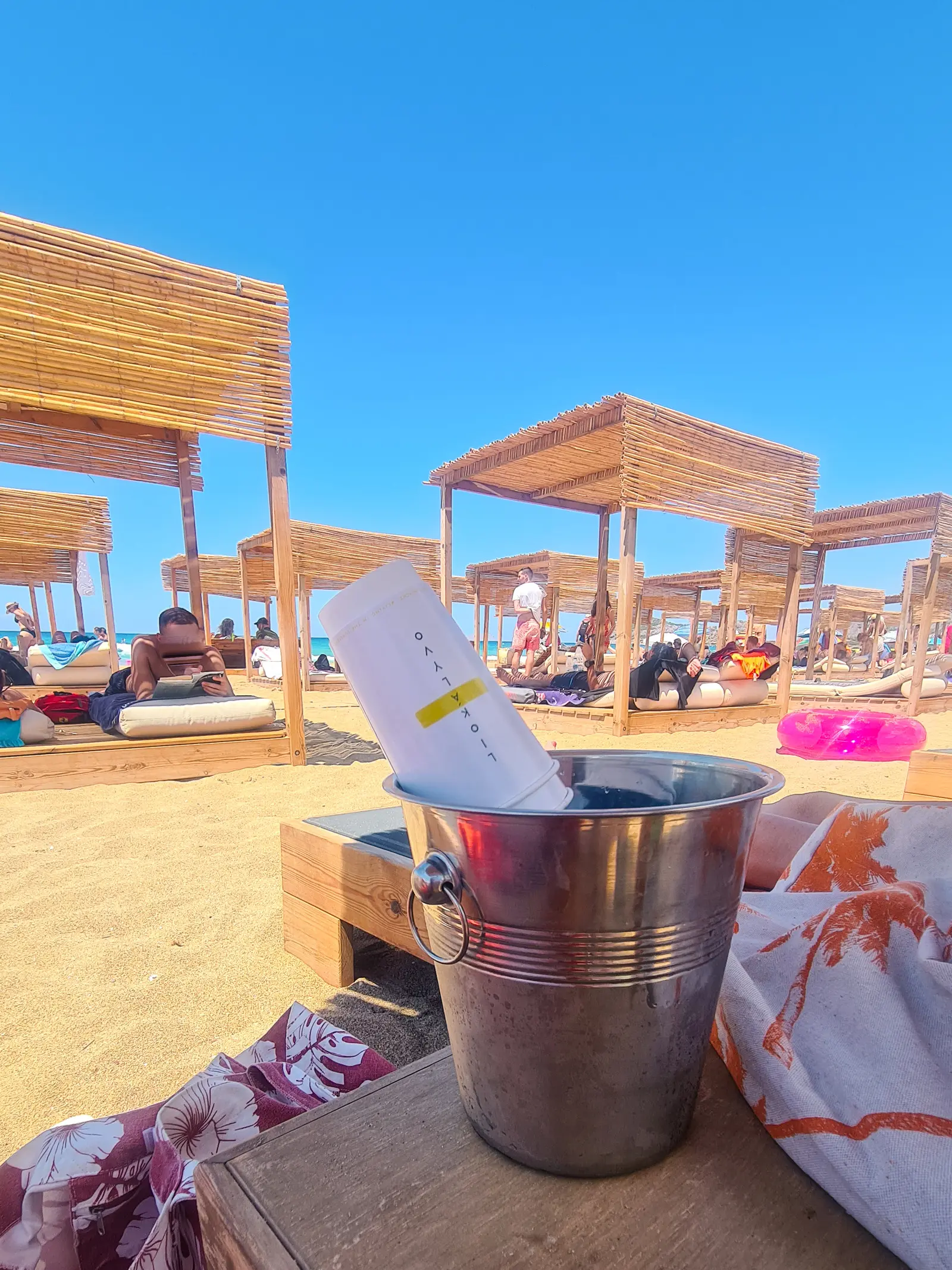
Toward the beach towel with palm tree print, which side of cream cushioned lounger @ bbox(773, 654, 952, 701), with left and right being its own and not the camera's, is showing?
left

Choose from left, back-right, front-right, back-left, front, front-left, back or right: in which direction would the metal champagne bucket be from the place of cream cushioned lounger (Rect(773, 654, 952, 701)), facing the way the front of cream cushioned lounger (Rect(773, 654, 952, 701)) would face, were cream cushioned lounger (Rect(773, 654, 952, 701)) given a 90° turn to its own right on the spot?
back

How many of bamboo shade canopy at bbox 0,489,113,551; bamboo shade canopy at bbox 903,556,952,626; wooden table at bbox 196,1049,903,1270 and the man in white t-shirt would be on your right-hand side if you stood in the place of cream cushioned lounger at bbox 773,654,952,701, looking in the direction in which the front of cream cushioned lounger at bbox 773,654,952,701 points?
1

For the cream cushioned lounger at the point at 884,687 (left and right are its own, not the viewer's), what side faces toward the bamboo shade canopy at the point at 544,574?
front

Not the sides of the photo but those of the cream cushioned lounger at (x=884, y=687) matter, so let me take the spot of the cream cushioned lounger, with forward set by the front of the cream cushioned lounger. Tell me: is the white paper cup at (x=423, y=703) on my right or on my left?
on my left

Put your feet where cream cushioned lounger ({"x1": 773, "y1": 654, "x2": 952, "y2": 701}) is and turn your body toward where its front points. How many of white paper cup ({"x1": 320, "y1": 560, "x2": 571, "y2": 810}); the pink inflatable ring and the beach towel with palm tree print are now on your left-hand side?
3

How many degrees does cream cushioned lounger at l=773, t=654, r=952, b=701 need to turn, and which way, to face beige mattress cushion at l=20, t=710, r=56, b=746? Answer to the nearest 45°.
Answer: approximately 45° to its left

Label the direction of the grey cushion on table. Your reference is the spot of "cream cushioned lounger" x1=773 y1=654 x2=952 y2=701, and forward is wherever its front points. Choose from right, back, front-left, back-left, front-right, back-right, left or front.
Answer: left

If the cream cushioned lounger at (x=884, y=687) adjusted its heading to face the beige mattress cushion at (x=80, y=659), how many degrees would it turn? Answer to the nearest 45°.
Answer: approximately 45° to its left

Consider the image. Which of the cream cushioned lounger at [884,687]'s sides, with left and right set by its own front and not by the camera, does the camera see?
left

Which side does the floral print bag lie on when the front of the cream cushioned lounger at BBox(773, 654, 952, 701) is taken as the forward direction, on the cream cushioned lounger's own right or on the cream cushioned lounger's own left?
on the cream cushioned lounger's own left

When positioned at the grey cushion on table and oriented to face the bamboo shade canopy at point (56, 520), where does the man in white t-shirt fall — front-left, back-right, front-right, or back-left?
front-right

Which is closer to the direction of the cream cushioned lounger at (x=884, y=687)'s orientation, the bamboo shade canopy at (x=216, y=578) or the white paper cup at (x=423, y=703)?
the bamboo shade canopy

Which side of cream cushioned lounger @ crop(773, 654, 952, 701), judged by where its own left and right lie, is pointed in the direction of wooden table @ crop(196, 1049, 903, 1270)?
left
